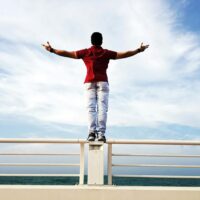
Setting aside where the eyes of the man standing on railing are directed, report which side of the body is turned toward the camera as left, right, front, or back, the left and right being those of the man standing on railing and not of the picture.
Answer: back
